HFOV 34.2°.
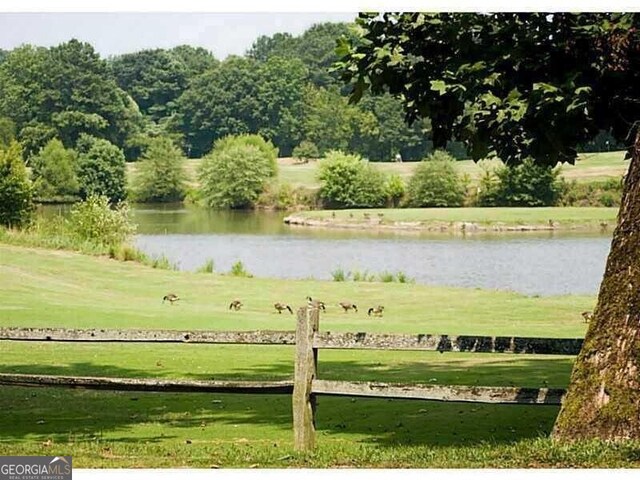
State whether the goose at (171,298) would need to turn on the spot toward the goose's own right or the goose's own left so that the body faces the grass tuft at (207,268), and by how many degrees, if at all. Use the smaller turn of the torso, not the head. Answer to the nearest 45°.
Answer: approximately 90° to the goose's own right

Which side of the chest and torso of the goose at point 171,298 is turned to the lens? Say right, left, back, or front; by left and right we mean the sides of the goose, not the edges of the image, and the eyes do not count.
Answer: left

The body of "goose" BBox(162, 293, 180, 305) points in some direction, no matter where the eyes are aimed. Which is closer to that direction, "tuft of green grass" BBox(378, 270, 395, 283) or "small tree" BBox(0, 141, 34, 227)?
the small tree

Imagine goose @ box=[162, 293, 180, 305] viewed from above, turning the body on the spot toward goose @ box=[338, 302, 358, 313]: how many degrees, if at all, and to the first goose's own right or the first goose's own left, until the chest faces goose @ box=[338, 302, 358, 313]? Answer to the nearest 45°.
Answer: approximately 135° to the first goose's own left

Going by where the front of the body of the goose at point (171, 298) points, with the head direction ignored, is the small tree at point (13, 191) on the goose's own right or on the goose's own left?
on the goose's own right
